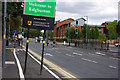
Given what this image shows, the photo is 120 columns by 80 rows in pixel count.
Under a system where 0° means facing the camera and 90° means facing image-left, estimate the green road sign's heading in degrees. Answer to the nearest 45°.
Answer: approximately 0°
